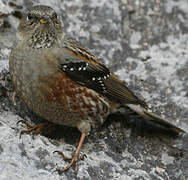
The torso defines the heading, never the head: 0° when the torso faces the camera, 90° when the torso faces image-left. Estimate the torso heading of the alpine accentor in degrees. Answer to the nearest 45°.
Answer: approximately 45°
